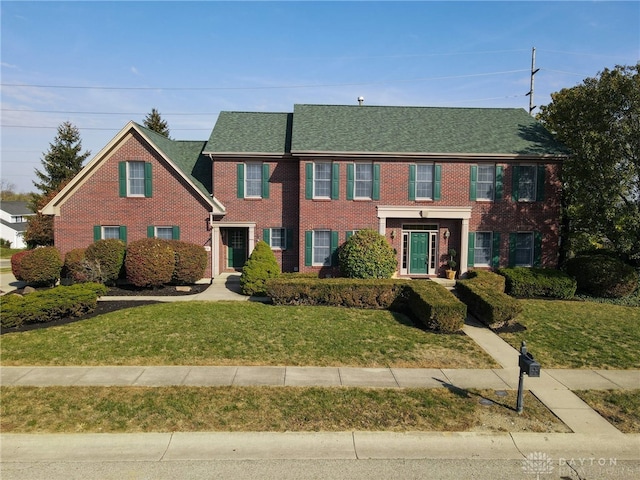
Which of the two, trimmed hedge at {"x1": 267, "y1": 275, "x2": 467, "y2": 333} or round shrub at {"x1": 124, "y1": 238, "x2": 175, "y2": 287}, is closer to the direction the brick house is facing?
the trimmed hedge

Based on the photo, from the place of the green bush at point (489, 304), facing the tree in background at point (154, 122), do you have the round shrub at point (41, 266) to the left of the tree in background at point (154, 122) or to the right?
left

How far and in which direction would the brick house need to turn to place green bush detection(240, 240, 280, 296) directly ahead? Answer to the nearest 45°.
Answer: approximately 45° to its right

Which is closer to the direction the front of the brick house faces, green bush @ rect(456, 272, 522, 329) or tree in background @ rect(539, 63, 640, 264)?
the green bush

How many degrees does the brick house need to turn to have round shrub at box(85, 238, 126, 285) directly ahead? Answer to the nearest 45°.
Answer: approximately 90° to its right

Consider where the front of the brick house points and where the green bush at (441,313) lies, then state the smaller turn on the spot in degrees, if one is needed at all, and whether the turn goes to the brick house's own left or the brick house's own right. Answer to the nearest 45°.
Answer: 0° — it already faces it

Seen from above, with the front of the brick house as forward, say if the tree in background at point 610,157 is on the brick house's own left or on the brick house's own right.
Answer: on the brick house's own left

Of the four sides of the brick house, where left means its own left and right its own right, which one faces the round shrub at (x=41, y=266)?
right

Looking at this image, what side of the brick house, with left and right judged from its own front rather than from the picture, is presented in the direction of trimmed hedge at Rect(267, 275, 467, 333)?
front

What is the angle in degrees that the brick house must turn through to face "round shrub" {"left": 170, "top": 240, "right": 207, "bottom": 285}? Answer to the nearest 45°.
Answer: approximately 90° to its right

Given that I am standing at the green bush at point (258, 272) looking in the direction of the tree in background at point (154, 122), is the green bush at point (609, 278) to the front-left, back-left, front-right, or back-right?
back-right

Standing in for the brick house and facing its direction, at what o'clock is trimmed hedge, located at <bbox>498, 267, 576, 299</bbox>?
The trimmed hedge is roughly at 10 o'clock from the brick house.

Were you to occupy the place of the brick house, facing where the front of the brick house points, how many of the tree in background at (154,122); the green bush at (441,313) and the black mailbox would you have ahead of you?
2

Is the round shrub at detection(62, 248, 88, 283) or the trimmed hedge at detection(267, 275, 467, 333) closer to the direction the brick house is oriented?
the trimmed hedge

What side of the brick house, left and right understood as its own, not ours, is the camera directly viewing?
front
